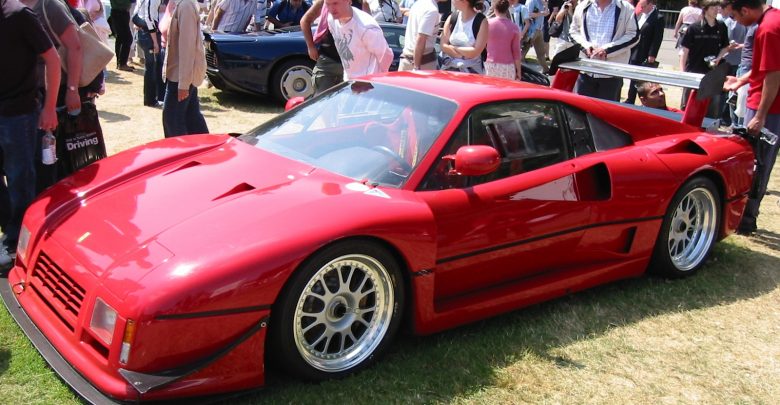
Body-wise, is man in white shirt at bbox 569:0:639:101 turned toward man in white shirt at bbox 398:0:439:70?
no

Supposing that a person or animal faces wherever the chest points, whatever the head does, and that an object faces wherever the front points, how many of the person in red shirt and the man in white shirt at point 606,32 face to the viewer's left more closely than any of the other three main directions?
1

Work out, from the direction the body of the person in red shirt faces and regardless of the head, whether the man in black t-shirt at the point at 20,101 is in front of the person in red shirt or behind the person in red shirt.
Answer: in front

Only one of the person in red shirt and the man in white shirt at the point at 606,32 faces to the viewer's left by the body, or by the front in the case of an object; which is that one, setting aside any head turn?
the person in red shirt

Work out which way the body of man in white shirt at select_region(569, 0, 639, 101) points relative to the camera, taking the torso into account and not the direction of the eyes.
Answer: toward the camera

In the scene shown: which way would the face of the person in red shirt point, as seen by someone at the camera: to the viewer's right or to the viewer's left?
to the viewer's left

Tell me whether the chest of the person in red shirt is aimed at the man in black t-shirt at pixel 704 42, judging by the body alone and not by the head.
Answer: no

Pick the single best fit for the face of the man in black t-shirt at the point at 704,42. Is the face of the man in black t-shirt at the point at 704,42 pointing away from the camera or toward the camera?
toward the camera

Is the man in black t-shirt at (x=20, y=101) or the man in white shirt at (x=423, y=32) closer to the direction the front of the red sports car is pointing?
the man in black t-shirt

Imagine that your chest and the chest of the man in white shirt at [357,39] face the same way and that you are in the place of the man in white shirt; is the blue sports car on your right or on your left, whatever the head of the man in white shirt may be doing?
on your right

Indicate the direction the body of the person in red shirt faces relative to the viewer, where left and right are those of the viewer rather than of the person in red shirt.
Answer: facing to the left of the viewer

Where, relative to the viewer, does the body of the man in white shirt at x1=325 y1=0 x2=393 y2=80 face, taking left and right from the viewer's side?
facing the viewer and to the left of the viewer
